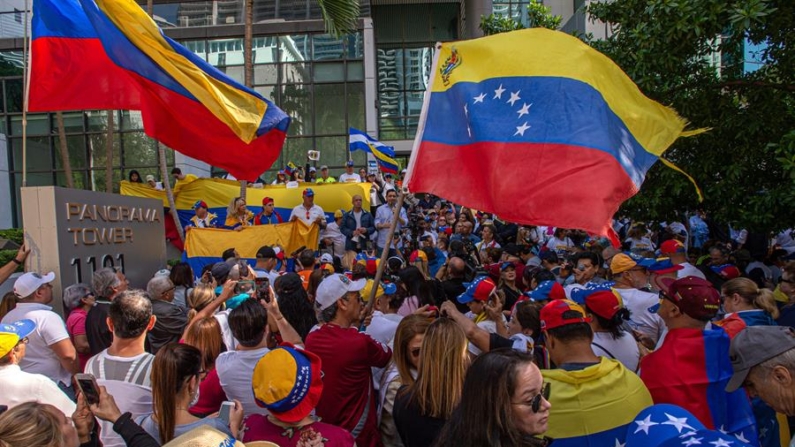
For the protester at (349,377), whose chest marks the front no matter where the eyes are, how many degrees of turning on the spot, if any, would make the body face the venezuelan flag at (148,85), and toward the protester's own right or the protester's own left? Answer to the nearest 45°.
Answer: approximately 90° to the protester's own left

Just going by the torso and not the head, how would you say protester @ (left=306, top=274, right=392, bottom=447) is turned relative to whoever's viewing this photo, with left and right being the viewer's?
facing away from the viewer and to the right of the viewer

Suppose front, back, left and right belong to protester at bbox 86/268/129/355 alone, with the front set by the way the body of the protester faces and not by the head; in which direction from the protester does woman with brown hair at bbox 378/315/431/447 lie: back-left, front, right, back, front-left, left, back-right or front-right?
right

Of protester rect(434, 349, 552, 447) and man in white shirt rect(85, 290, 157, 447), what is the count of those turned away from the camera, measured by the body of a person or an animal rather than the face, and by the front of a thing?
1

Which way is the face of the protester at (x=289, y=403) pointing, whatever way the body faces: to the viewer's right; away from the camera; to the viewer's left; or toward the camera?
away from the camera

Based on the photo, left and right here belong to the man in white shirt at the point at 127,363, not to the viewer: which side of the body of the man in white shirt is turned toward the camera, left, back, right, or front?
back

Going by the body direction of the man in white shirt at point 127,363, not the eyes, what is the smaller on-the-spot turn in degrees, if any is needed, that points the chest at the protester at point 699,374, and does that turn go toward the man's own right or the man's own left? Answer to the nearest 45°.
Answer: approximately 135° to the man's own right

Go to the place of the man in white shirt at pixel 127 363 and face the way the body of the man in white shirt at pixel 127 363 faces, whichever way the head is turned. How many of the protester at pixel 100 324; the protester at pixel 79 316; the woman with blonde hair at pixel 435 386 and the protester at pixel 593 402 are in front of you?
2

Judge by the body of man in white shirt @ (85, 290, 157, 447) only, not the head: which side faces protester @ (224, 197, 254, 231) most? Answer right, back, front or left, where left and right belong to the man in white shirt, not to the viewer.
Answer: front

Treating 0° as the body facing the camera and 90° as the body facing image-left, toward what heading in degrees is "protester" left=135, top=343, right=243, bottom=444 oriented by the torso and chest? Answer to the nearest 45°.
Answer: approximately 225°

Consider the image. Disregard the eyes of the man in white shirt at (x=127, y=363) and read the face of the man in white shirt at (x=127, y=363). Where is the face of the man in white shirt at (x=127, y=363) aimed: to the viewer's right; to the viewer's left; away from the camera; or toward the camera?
away from the camera

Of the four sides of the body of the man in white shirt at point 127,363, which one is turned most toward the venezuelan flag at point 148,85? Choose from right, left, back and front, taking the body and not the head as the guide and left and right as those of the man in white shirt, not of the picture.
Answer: front
